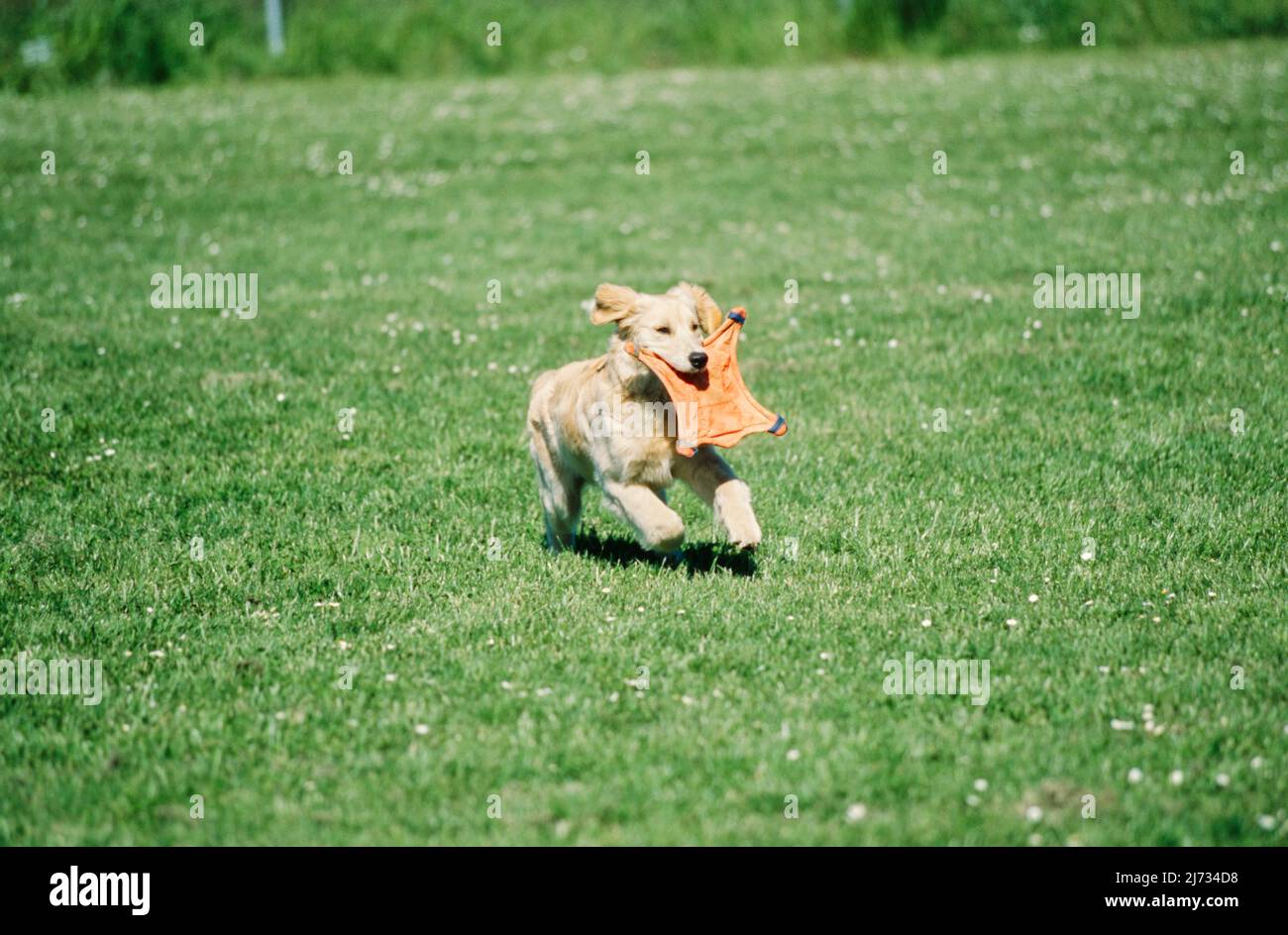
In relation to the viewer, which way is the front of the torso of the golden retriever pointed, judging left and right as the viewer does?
facing the viewer and to the right of the viewer
